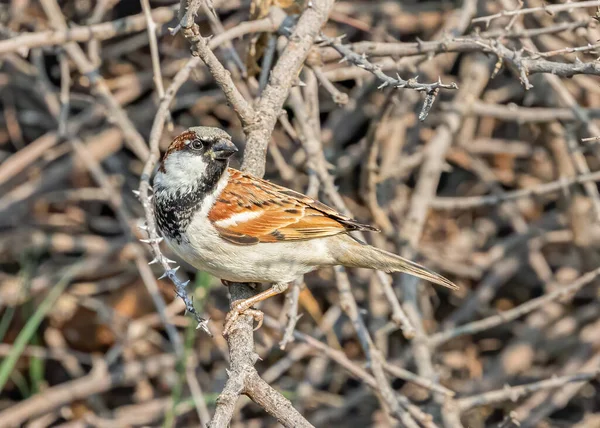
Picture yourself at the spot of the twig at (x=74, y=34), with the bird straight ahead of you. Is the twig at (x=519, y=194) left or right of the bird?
left

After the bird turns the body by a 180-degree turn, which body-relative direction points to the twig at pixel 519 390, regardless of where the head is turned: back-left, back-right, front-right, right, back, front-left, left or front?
front

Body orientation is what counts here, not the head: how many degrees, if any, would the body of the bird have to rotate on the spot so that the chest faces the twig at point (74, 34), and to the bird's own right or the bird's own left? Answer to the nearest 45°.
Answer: approximately 45° to the bird's own right

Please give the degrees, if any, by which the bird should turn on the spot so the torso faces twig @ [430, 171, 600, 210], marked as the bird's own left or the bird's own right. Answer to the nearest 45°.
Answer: approximately 135° to the bird's own right

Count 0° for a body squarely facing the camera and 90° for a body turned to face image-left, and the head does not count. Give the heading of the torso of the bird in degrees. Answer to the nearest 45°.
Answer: approximately 90°

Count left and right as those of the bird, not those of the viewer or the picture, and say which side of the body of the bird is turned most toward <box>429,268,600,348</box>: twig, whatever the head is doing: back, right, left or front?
back
